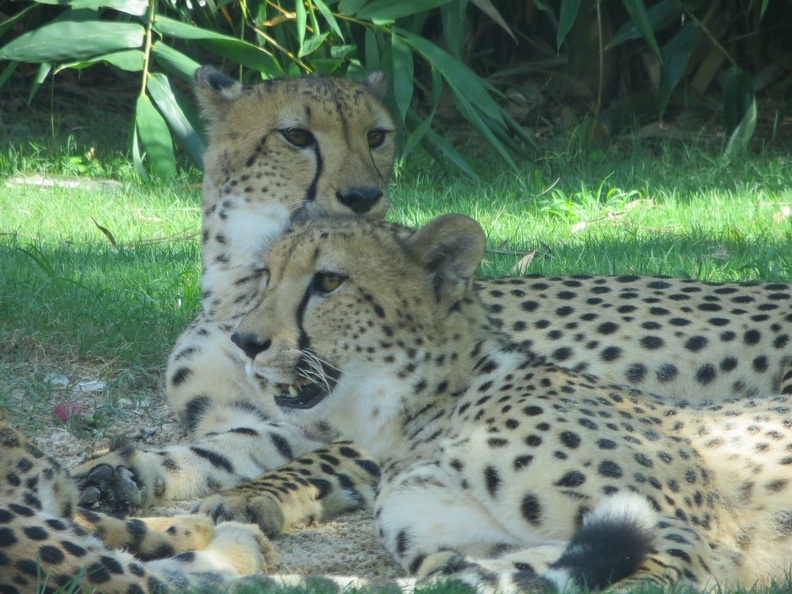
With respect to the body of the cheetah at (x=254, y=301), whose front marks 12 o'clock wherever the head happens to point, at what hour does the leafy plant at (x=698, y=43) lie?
The leafy plant is roughly at 4 o'clock from the cheetah.

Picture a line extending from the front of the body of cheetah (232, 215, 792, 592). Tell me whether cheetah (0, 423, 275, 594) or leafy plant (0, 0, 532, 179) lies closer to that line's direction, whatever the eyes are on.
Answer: the cheetah

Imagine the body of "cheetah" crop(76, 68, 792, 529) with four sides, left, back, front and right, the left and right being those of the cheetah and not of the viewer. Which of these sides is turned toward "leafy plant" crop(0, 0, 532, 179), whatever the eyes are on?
right

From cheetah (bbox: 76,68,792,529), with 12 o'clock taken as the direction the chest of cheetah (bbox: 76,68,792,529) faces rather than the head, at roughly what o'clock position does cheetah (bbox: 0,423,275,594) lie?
cheetah (bbox: 0,423,275,594) is roughly at 11 o'clock from cheetah (bbox: 76,68,792,529).

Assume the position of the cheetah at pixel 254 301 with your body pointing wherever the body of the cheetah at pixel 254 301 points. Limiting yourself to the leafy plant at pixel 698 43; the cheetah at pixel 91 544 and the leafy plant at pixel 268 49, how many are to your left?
1

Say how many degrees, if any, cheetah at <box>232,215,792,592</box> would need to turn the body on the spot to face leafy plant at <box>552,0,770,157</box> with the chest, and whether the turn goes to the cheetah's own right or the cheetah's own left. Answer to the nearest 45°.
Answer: approximately 90° to the cheetah's own right

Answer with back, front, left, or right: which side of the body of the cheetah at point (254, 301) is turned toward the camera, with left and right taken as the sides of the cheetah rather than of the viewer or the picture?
left

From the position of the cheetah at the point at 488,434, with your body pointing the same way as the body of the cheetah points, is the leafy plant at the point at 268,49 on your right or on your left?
on your right

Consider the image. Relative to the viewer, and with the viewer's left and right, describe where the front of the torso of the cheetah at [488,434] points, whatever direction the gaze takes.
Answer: facing to the left of the viewer

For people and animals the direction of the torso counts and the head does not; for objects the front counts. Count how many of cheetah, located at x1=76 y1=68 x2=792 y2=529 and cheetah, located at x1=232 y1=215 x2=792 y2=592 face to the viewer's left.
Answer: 2
